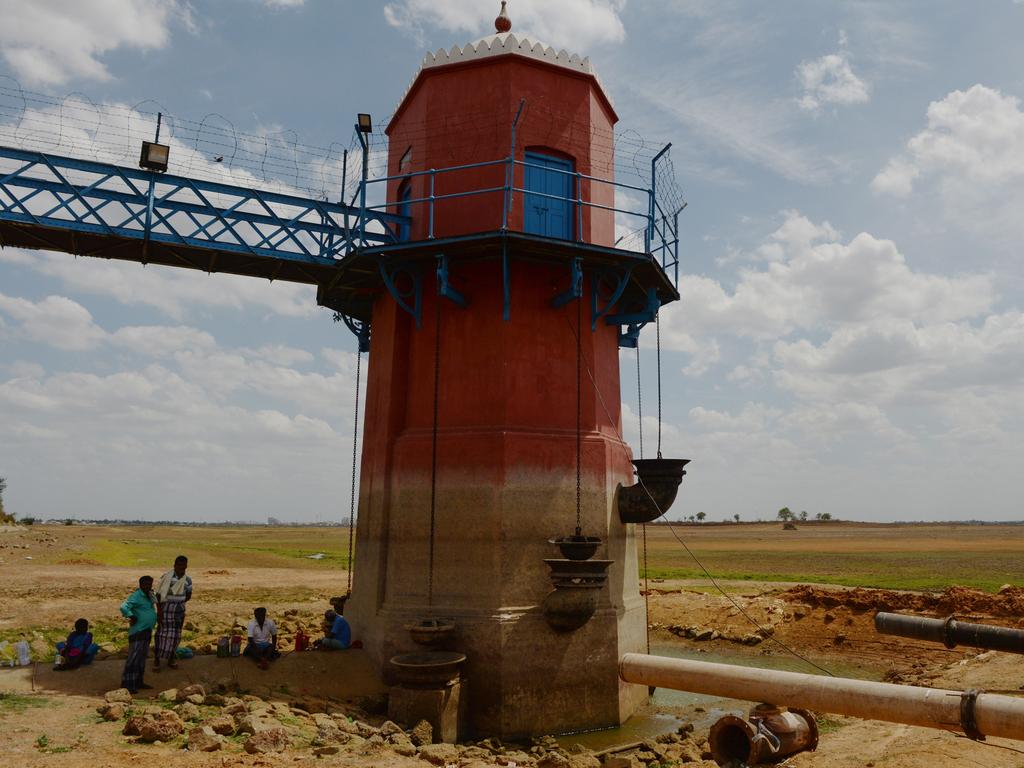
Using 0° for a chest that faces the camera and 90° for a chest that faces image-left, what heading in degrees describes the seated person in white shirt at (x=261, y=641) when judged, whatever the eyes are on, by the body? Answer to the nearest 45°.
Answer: approximately 0°

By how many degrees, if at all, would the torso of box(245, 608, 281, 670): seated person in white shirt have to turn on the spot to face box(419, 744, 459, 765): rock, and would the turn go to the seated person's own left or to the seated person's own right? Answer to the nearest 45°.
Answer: approximately 45° to the seated person's own left

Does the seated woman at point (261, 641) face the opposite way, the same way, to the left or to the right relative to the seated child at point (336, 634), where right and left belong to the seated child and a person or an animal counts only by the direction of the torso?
to the left

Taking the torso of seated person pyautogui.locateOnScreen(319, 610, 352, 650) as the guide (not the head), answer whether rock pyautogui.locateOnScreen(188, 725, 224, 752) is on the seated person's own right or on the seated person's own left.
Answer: on the seated person's own left

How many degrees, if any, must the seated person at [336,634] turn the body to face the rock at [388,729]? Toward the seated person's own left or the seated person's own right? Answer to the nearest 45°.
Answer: approximately 90° to the seated person's own left

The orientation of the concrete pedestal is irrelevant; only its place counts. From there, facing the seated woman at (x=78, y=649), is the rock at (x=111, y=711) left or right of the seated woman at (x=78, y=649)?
left

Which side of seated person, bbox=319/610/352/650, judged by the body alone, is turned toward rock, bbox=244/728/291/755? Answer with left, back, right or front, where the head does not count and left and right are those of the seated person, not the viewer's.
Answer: left

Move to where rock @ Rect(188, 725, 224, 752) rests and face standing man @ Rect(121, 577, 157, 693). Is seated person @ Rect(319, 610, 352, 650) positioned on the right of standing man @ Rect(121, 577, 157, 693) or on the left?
right

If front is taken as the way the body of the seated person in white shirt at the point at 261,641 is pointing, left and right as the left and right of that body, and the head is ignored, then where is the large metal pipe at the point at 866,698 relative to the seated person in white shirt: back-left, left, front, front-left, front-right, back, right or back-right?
front-left

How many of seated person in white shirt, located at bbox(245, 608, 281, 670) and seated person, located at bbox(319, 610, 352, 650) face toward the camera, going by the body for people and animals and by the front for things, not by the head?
1

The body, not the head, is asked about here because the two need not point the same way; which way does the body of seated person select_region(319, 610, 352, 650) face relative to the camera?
to the viewer's left

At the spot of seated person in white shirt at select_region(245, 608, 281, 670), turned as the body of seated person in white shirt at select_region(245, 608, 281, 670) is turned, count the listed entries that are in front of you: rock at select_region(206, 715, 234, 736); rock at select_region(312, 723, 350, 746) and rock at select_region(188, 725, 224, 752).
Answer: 3
